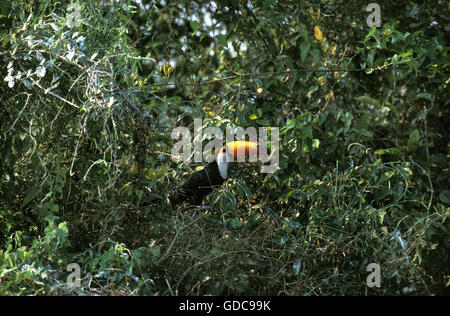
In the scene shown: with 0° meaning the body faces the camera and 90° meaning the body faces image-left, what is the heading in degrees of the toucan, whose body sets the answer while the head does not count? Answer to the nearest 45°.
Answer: approximately 270°
